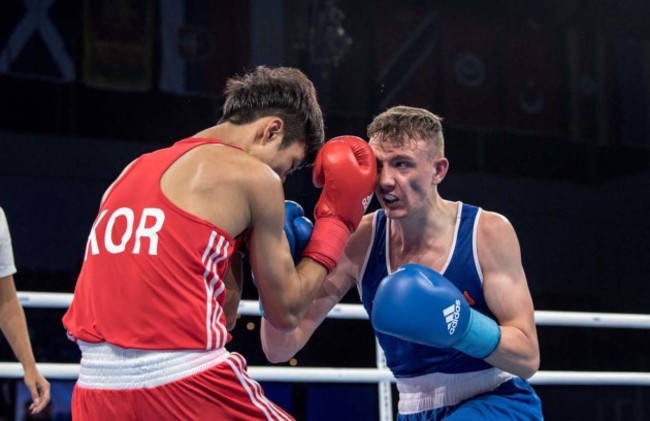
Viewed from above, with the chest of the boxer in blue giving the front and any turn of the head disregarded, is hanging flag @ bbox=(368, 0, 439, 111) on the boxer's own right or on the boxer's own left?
on the boxer's own right

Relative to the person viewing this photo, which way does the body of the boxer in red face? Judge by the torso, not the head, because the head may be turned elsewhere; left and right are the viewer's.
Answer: facing away from the viewer and to the right of the viewer

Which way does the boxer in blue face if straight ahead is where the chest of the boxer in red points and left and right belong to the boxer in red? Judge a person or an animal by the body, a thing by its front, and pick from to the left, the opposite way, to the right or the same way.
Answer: the opposite way

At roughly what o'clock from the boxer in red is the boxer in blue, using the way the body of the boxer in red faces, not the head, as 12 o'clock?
The boxer in blue is roughly at 12 o'clock from the boxer in red.

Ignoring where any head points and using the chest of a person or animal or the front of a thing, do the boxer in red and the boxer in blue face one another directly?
yes

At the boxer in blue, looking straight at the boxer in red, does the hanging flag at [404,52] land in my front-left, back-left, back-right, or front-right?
back-right

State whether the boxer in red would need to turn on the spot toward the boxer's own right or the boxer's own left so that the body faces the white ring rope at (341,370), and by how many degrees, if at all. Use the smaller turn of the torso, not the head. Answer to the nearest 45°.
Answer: approximately 45° to the boxer's own left

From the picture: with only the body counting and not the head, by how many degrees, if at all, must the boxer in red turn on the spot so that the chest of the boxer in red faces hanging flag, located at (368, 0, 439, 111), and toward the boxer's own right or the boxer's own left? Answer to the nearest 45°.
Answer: approximately 45° to the boxer's own left
